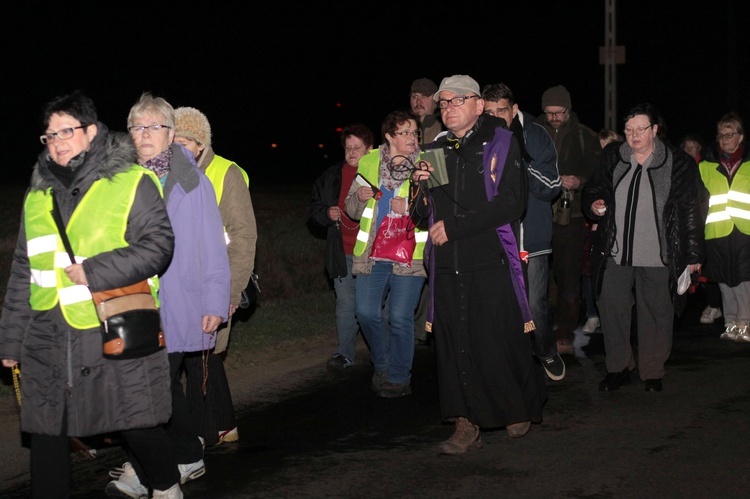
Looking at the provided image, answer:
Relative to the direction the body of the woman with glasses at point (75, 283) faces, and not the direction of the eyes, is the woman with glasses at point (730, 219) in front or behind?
behind

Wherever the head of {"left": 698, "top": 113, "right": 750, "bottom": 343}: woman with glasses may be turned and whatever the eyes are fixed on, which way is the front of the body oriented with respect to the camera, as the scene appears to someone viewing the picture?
toward the camera

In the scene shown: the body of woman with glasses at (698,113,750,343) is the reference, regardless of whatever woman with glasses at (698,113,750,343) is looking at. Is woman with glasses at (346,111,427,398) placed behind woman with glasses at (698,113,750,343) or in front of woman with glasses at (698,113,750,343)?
in front

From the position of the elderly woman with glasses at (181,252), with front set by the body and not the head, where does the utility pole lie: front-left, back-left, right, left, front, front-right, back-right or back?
back

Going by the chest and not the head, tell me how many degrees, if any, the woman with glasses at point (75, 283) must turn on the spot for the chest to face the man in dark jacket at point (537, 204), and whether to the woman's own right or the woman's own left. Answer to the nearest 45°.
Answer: approximately 180°

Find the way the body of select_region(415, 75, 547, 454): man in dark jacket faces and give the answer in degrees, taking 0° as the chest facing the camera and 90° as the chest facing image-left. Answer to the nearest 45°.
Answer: approximately 45°

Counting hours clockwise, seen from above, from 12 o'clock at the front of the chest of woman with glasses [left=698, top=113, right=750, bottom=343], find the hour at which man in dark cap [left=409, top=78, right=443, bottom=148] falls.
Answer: The man in dark cap is roughly at 2 o'clock from the woman with glasses.

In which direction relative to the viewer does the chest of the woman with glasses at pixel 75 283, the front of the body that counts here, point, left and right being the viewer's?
facing the viewer and to the left of the viewer
